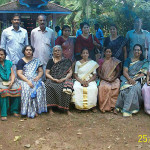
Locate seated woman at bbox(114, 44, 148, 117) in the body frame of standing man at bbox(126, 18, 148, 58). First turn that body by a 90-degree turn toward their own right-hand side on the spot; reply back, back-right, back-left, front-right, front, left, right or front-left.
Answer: left

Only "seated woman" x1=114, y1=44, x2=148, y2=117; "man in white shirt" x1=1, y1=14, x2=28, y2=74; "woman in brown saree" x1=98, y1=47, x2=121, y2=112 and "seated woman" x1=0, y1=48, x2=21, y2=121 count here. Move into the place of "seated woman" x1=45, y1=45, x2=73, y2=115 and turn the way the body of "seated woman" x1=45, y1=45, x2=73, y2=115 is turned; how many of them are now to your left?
2

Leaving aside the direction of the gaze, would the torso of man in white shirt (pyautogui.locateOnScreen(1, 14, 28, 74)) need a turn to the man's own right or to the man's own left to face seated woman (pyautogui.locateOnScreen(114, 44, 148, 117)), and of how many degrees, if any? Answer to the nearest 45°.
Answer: approximately 90° to the man's own left

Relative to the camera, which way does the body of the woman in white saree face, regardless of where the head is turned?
toward the camera

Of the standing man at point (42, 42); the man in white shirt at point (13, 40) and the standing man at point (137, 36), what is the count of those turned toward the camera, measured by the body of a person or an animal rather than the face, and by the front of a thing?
3

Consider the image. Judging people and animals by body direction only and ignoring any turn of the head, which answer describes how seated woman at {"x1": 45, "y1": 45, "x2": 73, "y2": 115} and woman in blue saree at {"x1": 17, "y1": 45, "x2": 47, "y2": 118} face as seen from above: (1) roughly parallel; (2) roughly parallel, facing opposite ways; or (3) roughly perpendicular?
roughly parallel

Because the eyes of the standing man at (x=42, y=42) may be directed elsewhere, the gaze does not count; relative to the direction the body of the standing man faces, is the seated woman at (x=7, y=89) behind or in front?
in front

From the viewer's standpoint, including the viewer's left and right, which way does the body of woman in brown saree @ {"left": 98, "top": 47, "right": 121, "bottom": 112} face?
facing the viewer

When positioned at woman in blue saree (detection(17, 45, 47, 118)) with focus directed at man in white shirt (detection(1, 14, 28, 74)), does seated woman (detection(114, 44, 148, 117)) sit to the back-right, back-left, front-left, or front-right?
back-right

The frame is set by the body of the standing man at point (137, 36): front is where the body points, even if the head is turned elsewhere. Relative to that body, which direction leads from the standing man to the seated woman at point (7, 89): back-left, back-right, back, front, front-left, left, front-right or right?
front-right

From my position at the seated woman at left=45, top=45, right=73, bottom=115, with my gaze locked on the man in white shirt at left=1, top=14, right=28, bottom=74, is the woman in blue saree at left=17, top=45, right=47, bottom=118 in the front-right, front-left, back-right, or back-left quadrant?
front-left

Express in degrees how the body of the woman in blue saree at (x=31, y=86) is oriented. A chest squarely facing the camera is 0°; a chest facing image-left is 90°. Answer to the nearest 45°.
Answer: approximately 0°

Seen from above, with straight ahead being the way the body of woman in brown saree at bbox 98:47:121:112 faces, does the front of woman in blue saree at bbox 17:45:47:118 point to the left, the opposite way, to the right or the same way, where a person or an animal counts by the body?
the same way

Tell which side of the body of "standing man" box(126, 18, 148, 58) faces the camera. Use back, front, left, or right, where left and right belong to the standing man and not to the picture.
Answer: front

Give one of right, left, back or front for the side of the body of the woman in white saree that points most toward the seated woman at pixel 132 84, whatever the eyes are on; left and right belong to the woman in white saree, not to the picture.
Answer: left
